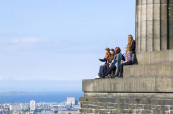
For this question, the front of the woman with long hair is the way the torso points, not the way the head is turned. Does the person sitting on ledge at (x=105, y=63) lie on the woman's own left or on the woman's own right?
on the woman's own right

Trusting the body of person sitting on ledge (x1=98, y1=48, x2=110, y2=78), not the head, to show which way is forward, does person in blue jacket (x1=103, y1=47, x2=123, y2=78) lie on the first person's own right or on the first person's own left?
on the first person's own left
